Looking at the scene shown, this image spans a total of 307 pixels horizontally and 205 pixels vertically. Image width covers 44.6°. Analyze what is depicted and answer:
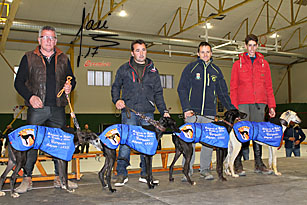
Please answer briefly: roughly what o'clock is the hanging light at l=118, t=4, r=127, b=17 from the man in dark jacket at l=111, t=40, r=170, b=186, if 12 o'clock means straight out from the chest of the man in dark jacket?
The hanging light is roughly at 6 o'clock from the man in dark jacket.

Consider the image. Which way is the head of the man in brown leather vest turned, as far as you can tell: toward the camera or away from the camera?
toward the camera

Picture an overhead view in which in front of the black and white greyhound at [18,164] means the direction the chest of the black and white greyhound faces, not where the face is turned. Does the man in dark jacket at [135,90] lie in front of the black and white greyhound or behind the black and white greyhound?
in front

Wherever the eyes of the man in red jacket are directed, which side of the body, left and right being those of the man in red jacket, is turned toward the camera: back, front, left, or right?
front

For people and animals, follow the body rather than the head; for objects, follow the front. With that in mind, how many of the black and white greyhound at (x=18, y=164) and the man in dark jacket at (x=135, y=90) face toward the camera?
1

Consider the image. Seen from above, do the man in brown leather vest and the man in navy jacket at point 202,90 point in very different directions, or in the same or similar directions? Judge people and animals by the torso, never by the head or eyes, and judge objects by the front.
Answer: same or similar directions

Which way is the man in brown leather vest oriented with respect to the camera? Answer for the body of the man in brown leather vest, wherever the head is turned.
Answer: toward the camera

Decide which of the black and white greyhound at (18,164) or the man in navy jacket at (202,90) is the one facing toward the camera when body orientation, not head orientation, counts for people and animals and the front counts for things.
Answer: the man in navy jacket

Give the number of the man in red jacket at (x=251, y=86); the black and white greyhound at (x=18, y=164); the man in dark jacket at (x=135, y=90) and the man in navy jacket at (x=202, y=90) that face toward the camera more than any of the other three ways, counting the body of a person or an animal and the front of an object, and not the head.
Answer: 3

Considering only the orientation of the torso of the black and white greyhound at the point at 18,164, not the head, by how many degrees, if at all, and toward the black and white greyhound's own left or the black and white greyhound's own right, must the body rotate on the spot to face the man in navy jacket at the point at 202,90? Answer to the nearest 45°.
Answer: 0° — it already faces them

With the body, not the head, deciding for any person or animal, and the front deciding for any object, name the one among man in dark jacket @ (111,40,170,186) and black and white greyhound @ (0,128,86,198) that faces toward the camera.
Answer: the man in dark jacket

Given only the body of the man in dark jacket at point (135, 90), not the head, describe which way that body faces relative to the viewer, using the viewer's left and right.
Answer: facing the viewer

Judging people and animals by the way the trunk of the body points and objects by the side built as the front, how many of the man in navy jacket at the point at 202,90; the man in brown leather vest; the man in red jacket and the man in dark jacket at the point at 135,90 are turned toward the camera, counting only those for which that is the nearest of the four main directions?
4
